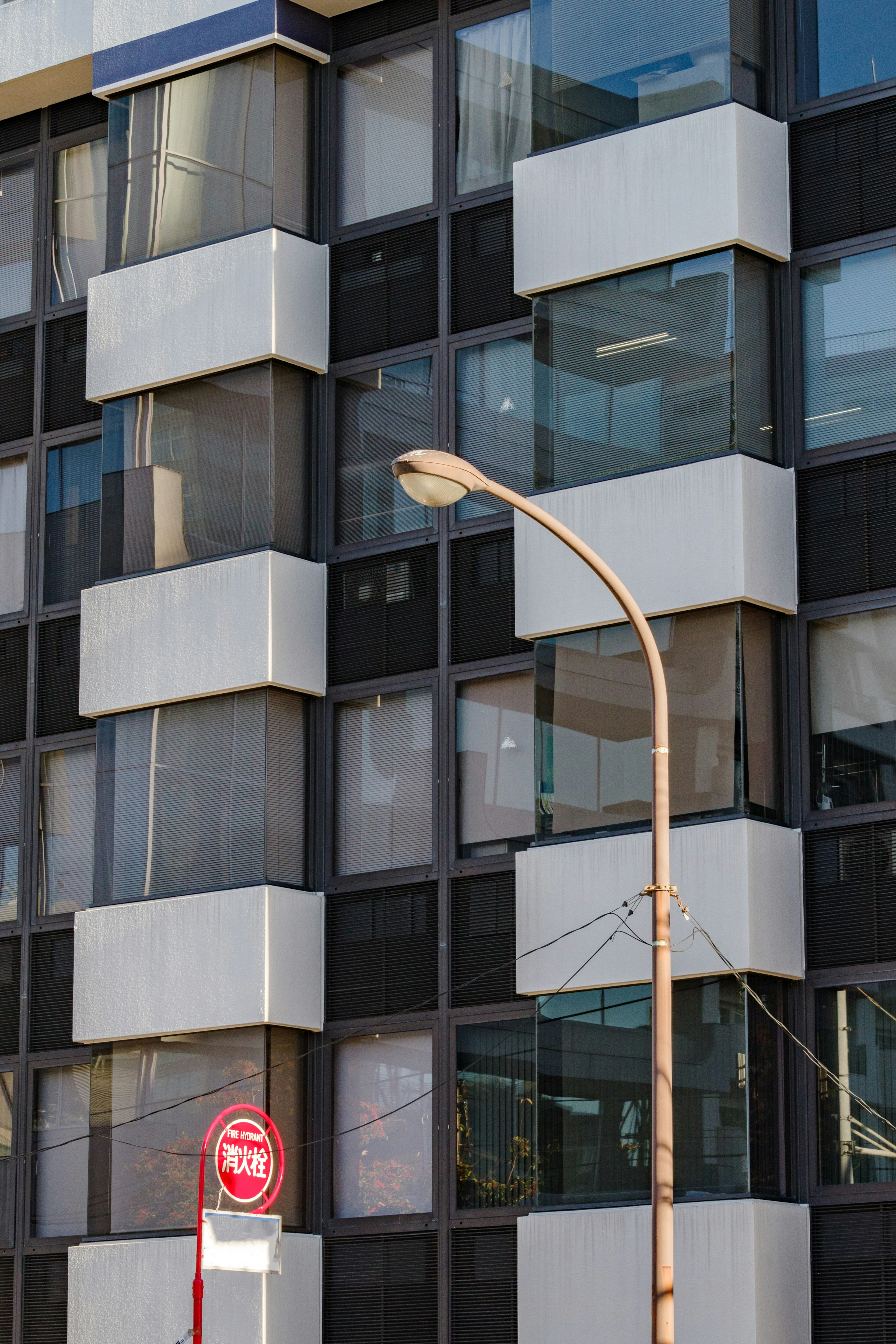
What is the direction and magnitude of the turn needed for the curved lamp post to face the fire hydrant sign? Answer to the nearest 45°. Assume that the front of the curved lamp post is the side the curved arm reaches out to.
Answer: approximately 45° to its right

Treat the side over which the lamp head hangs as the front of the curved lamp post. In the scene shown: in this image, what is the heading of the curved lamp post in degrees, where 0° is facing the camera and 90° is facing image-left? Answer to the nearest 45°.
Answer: approximately 90°

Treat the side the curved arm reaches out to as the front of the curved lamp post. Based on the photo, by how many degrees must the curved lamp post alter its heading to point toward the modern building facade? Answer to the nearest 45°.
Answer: approximately 90° to its right
